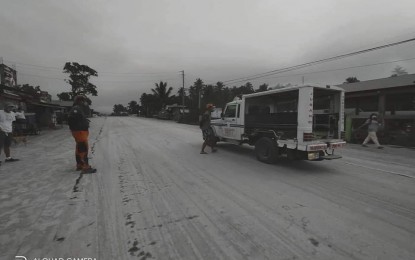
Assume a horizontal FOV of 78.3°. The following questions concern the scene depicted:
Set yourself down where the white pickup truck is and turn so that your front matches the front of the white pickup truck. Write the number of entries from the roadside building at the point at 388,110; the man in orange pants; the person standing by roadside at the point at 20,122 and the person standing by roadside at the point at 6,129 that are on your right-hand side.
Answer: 1

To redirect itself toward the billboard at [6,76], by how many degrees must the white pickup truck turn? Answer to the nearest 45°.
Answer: approximately 45° to its left

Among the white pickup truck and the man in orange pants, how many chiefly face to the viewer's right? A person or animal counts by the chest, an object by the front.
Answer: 1

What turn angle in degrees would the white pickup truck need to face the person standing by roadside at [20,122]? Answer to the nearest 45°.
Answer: approximately 45° to its left

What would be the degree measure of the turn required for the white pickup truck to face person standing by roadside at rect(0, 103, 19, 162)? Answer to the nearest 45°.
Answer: approximately 45° to its left

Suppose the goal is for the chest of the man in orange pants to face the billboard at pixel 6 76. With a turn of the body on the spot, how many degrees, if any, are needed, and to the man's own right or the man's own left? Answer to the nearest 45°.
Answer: approximately 90° to the man's own left

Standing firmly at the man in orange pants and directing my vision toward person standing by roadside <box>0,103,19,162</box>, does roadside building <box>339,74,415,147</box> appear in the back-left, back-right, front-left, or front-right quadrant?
back-right

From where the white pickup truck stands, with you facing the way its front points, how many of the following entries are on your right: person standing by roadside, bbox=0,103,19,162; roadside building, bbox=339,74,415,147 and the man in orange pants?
1

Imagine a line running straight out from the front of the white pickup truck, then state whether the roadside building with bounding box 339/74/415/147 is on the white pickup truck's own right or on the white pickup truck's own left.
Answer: on the white pickup truck's own right

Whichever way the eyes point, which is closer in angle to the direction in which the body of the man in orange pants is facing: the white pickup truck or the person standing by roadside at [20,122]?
the white pickup truck

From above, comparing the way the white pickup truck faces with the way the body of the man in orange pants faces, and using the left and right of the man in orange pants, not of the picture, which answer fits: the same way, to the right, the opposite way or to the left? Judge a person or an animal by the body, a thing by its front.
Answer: to the left

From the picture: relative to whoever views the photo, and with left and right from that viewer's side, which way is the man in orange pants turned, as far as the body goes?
facing to the right of the viewer

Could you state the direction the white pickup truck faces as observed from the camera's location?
facing away from the viewer and to the left of the viewer
